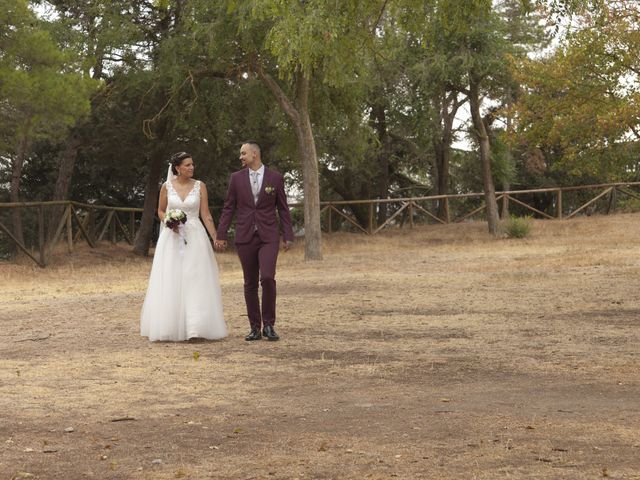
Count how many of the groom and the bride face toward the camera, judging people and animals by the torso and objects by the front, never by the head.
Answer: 2

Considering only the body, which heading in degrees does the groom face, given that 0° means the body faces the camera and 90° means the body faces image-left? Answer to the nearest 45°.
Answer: approximately 0°

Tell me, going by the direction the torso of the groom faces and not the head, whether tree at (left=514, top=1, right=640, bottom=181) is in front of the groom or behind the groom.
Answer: behind

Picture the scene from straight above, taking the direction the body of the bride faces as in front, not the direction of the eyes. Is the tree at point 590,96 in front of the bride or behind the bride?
behind

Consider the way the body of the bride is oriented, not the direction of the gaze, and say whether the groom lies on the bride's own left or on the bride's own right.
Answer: on the bride's own left

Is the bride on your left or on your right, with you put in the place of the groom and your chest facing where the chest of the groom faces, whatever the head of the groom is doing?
on your right

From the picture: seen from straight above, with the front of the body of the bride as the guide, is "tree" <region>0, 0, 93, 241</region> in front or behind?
behind

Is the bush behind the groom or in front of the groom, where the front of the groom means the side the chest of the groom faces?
behind

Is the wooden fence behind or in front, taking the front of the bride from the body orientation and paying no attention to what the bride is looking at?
behind
